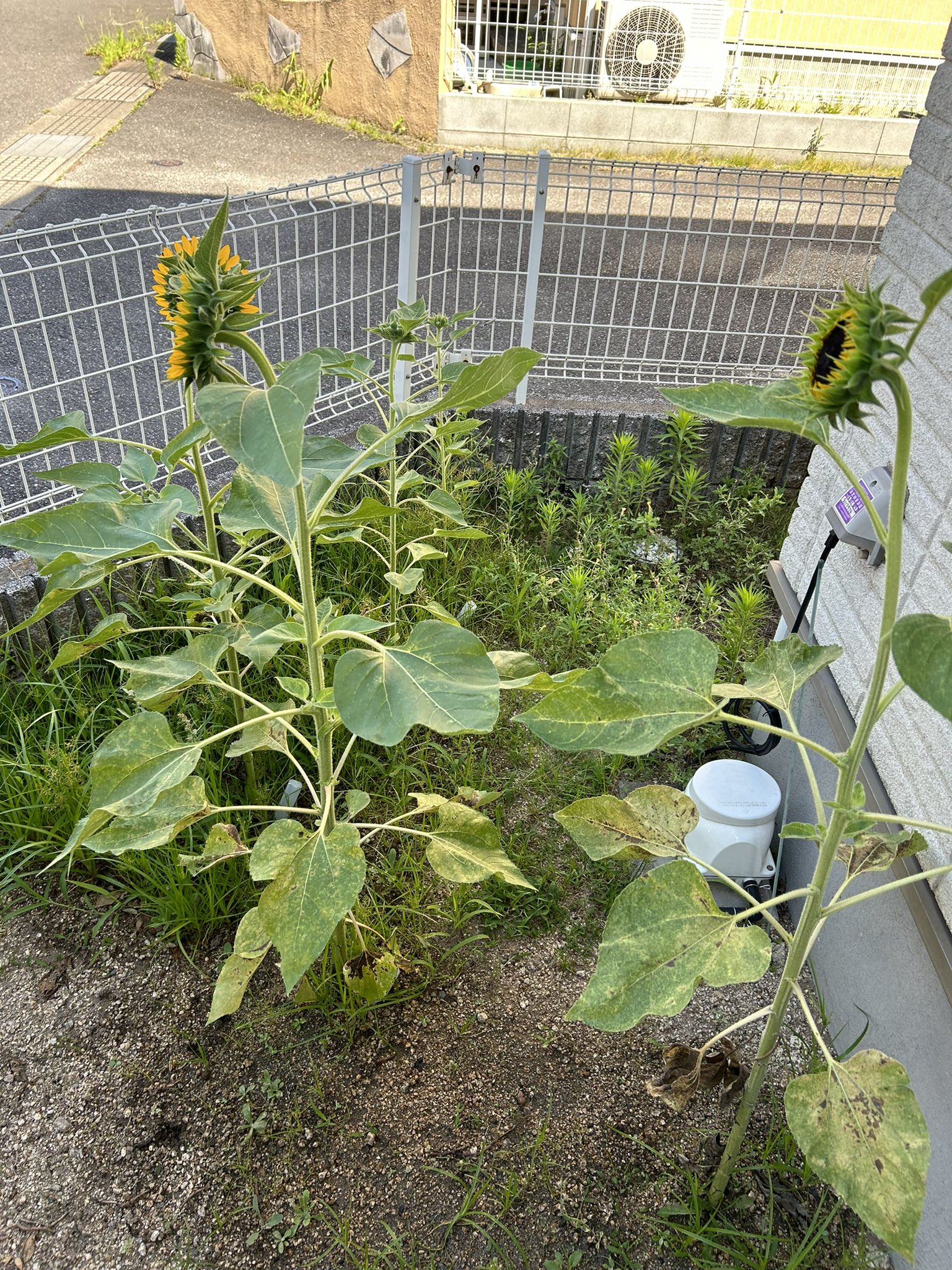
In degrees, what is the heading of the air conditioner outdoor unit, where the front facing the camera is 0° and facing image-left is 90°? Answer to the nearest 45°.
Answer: approximately 0°

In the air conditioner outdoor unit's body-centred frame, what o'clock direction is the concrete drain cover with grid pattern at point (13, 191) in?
The concrete drain cover with grid pattern is roughly at 2 o'clock from the air conditioner outdoor unit.

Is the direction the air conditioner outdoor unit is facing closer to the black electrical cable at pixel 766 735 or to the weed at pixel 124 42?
the black electrical cable

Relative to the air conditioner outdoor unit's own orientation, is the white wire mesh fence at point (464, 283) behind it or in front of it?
in front

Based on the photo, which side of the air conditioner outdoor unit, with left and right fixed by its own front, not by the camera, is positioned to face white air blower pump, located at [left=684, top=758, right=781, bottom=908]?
front

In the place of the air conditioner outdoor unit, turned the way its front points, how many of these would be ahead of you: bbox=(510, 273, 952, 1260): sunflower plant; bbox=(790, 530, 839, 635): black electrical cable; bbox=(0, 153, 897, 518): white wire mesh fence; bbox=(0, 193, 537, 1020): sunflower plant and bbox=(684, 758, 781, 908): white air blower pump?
5

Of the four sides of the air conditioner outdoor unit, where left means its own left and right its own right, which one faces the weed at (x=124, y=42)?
right

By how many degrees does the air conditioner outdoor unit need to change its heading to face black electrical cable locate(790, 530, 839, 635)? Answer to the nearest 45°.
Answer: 0° — it already faces it

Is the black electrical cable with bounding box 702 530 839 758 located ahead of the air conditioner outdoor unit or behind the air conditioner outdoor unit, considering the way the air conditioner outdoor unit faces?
ahead

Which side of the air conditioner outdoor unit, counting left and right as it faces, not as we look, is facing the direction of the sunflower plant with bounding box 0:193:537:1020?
front

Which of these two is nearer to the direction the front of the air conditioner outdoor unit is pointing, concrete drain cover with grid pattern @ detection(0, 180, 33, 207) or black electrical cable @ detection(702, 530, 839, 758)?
the black electrical cable
